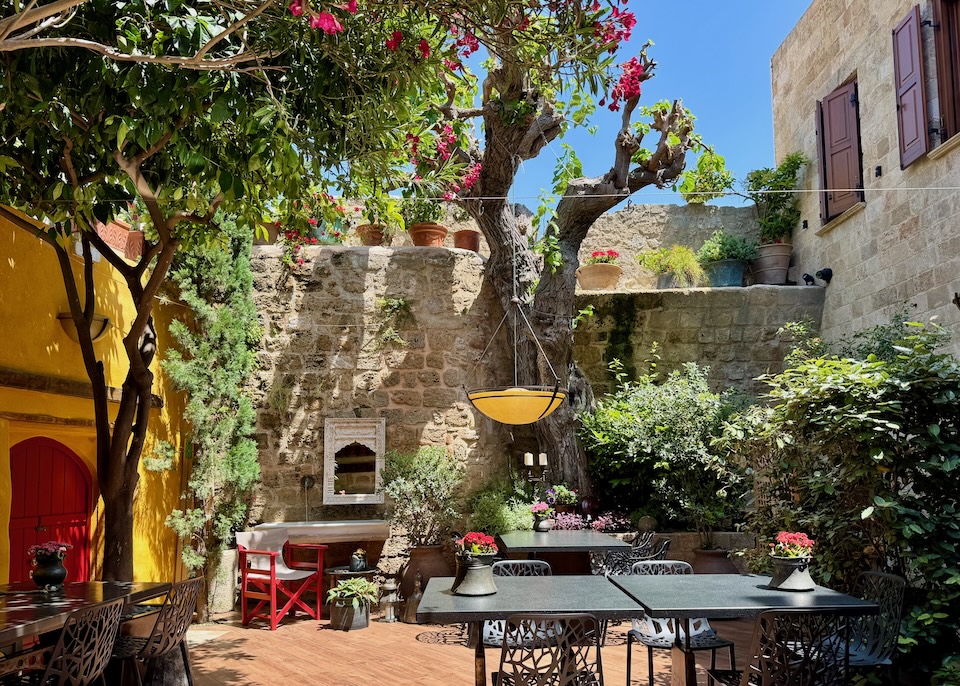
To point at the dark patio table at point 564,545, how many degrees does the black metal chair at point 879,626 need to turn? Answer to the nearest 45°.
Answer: approximately 45° to its right

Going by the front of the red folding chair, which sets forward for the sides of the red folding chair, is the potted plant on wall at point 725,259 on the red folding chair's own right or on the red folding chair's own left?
on the red folding chair's own left

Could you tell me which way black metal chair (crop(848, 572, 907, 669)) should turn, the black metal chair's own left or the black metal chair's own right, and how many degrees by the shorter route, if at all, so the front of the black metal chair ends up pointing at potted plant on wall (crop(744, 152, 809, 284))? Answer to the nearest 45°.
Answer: approximately 90° to the black metal chair's own right

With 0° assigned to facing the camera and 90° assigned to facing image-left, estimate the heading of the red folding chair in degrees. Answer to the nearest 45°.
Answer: approximately 315°

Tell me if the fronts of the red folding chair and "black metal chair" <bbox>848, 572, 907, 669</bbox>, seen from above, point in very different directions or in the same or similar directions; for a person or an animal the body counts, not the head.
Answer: very different directions

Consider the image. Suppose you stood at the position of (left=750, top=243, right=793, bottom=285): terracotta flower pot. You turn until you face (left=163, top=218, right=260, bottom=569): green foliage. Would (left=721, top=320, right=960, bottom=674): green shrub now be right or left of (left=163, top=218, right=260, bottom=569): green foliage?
left

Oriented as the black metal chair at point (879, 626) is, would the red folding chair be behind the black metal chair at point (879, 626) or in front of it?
in front

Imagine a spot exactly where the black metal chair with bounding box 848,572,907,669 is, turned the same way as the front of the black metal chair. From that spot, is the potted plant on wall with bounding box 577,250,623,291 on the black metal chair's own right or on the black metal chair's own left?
on the black metal chair's own right

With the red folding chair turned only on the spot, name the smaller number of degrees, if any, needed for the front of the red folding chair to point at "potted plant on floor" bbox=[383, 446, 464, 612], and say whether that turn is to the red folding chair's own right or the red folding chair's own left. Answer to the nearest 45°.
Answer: approximately 45° to the red folding chair's own left

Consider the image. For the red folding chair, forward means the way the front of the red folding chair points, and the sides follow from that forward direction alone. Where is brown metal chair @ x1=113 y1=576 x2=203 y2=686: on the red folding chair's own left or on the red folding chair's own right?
on the red folding chair's own right

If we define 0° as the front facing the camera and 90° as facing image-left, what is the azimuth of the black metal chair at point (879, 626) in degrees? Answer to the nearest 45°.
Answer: approximately 90°

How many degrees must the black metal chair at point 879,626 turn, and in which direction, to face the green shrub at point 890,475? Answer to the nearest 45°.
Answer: approximately 90° to its right

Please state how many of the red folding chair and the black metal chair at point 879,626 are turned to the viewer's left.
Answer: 1

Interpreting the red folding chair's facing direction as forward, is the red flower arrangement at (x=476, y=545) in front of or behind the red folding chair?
in front

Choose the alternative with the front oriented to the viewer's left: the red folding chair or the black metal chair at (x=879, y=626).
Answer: the black metal chair
